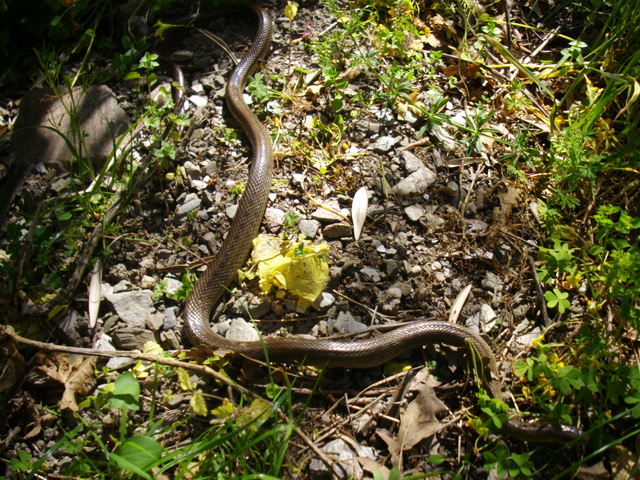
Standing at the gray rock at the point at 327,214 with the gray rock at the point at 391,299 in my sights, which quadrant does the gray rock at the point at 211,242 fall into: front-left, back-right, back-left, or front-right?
back-right
